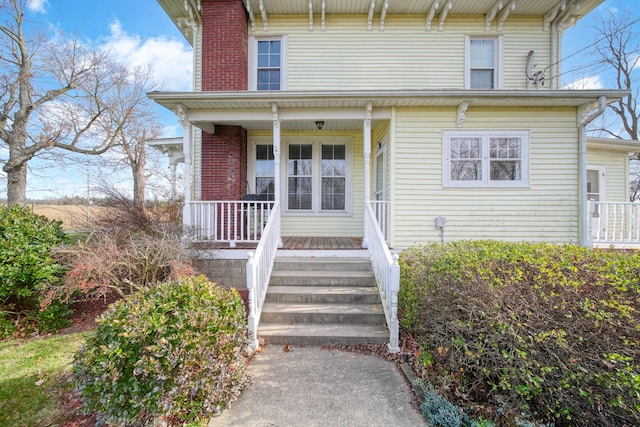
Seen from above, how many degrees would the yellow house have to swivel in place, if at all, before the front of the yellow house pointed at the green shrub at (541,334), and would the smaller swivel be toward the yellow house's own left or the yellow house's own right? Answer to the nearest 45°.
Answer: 0° — it already faces it

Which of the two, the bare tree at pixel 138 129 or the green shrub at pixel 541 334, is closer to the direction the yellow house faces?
the green shrub

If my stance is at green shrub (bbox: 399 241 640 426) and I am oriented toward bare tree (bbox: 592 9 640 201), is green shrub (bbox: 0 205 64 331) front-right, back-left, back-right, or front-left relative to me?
back-left

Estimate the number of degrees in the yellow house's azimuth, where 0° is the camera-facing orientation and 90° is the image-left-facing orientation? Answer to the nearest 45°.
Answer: approximately 0°

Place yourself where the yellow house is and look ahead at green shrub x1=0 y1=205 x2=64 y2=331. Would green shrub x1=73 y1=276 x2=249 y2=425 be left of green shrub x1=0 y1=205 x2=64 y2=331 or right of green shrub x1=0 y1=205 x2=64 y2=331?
left

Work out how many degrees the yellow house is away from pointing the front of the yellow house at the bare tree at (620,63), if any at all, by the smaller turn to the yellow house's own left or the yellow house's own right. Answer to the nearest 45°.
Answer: approximately 135° to the yellow house's own left

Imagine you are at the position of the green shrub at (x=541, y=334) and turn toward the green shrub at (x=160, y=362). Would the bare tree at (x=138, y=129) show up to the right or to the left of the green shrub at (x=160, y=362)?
right

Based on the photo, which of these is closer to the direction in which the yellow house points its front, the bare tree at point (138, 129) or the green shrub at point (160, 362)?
the green shrub

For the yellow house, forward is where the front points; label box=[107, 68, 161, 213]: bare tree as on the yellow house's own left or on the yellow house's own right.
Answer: on the yellow house's own right

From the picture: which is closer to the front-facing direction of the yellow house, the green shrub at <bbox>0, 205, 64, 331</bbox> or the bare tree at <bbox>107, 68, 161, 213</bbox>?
the green shrub
